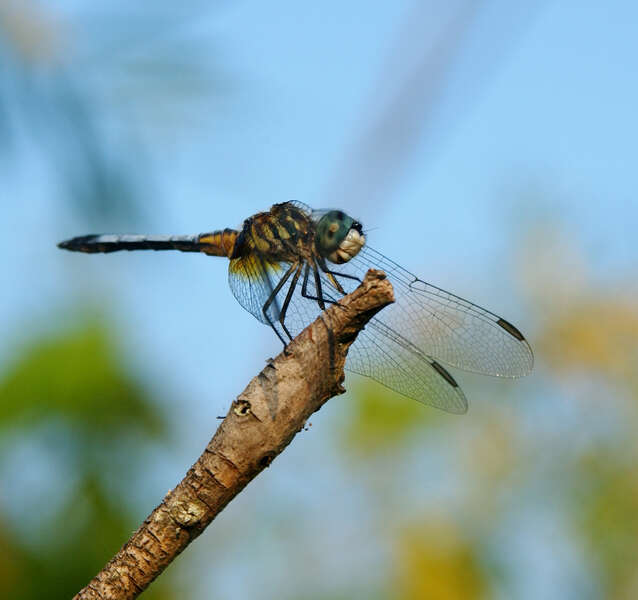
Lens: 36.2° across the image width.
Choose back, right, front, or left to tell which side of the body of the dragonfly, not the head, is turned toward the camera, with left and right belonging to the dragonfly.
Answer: right
